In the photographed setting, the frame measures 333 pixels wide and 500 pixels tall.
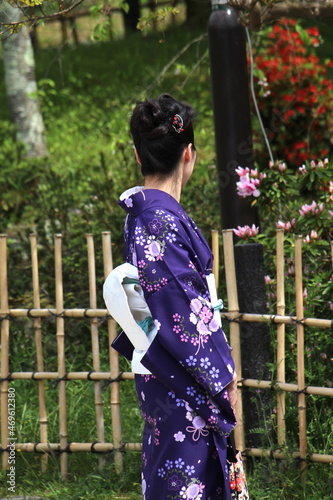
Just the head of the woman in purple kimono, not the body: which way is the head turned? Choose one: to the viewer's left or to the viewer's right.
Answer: to the viewer's right

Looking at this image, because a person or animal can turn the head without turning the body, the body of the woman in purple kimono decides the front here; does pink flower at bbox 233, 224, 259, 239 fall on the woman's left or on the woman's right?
on the woman's left

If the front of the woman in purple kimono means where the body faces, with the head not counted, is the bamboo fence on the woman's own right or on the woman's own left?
on the woman's own left

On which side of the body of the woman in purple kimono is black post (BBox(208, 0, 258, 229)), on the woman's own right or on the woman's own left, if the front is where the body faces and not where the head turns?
on the woman's own left

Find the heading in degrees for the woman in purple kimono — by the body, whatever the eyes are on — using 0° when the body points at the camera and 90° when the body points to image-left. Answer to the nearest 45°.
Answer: approximately 270°

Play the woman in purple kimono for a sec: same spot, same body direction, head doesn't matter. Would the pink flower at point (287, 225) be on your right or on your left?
on your left
